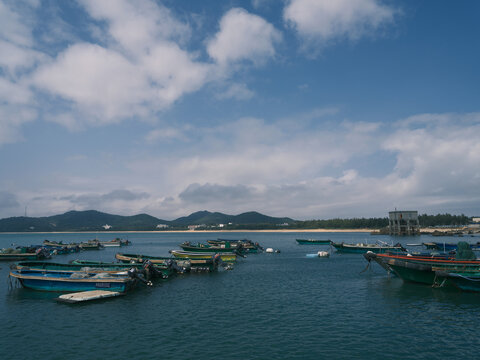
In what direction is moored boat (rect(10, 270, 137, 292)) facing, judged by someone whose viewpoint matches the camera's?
facing to the left of the viewer

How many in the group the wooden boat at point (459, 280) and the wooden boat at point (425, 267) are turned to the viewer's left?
2

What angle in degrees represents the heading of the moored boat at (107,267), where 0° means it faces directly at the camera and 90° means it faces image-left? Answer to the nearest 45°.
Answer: approximately 90°

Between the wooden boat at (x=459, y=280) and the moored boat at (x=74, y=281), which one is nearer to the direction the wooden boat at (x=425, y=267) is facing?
the moored boat

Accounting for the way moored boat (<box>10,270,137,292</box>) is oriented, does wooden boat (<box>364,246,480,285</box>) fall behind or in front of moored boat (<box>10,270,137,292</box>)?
behind

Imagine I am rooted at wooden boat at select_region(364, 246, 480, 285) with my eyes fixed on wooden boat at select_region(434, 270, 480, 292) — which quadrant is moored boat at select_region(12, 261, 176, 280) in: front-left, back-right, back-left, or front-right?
back-right

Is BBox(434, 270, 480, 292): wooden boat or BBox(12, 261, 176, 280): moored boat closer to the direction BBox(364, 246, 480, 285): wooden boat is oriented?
the moored boat

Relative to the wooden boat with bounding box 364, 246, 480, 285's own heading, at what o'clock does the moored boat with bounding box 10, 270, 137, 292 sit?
The moored boat is roughly at 11 o'clock from the wooden boat.

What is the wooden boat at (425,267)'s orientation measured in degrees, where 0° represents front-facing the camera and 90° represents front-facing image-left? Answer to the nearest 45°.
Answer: approximately 90°

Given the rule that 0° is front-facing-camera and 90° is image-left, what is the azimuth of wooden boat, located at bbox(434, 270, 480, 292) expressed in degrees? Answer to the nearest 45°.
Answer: approximately 90°
